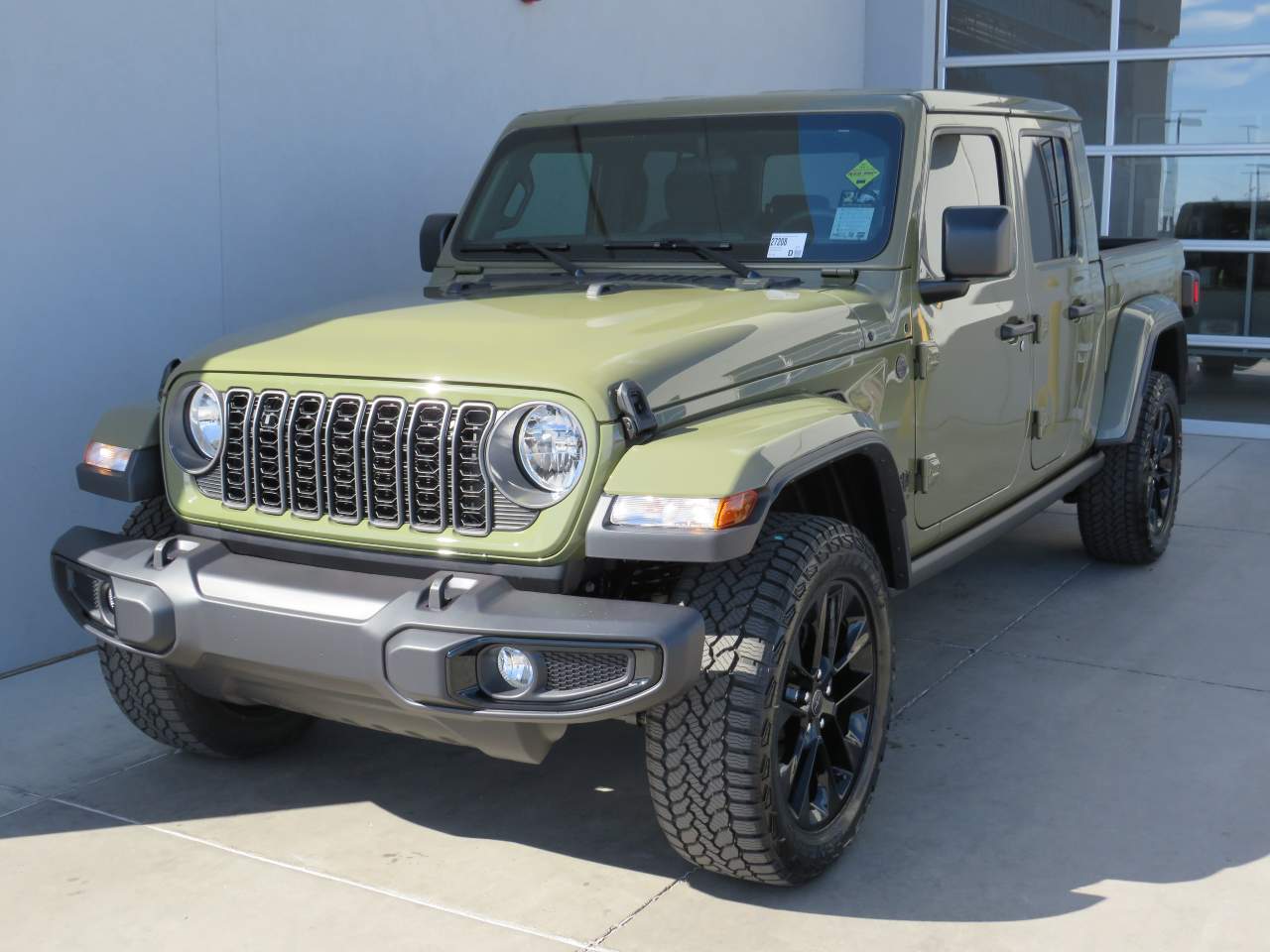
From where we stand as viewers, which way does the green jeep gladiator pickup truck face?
facing the viewer and to the left of the viewer
